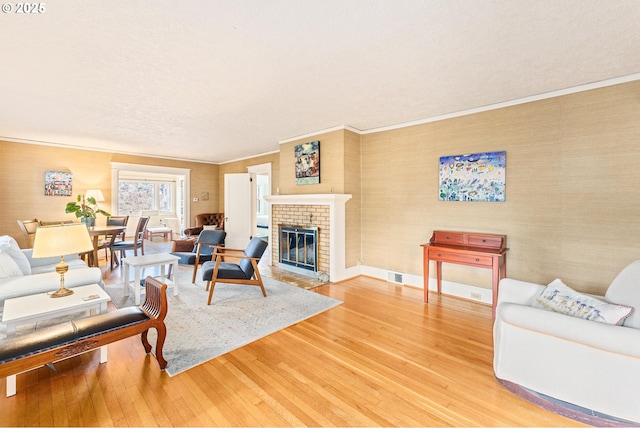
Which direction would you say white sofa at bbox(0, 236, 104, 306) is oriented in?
to the viewer's right

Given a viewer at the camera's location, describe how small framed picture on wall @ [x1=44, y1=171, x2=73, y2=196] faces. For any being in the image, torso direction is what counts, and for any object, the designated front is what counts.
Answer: facing the viewer

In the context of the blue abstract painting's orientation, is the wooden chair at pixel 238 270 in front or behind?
in front

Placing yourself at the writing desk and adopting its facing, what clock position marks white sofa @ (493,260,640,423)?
The white sofa is roughly at 10 o'clock from the writing desk.

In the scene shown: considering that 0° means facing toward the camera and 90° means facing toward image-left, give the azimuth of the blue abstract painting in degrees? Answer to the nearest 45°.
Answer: approximately 45°

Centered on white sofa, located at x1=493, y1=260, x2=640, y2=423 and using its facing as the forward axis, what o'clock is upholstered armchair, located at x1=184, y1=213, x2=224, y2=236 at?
The upholstered armchair is roughly at 2 o'clock from the white sofa.

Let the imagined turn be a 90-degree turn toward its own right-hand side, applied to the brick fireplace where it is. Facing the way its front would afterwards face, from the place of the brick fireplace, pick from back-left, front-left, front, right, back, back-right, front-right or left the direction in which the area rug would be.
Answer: left

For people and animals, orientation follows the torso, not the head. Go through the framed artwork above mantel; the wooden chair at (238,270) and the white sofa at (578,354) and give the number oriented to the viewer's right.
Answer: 0

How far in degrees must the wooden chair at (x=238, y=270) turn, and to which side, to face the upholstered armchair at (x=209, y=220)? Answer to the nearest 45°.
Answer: approximately 90° to its right

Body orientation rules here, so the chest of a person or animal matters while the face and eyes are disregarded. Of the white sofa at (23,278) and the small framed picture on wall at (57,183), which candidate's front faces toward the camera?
the small framed picture on wall

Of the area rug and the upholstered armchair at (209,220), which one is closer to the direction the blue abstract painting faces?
the area rug

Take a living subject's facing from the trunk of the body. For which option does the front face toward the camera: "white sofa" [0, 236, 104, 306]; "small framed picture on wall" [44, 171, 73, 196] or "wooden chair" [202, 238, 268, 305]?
the small framed picture on wall

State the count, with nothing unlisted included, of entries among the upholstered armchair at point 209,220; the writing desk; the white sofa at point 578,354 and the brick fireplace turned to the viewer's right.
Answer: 0

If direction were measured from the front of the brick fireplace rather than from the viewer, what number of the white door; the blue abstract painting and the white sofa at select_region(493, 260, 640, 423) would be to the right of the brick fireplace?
1

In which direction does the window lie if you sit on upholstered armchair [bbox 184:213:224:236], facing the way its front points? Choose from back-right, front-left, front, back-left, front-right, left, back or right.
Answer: right
